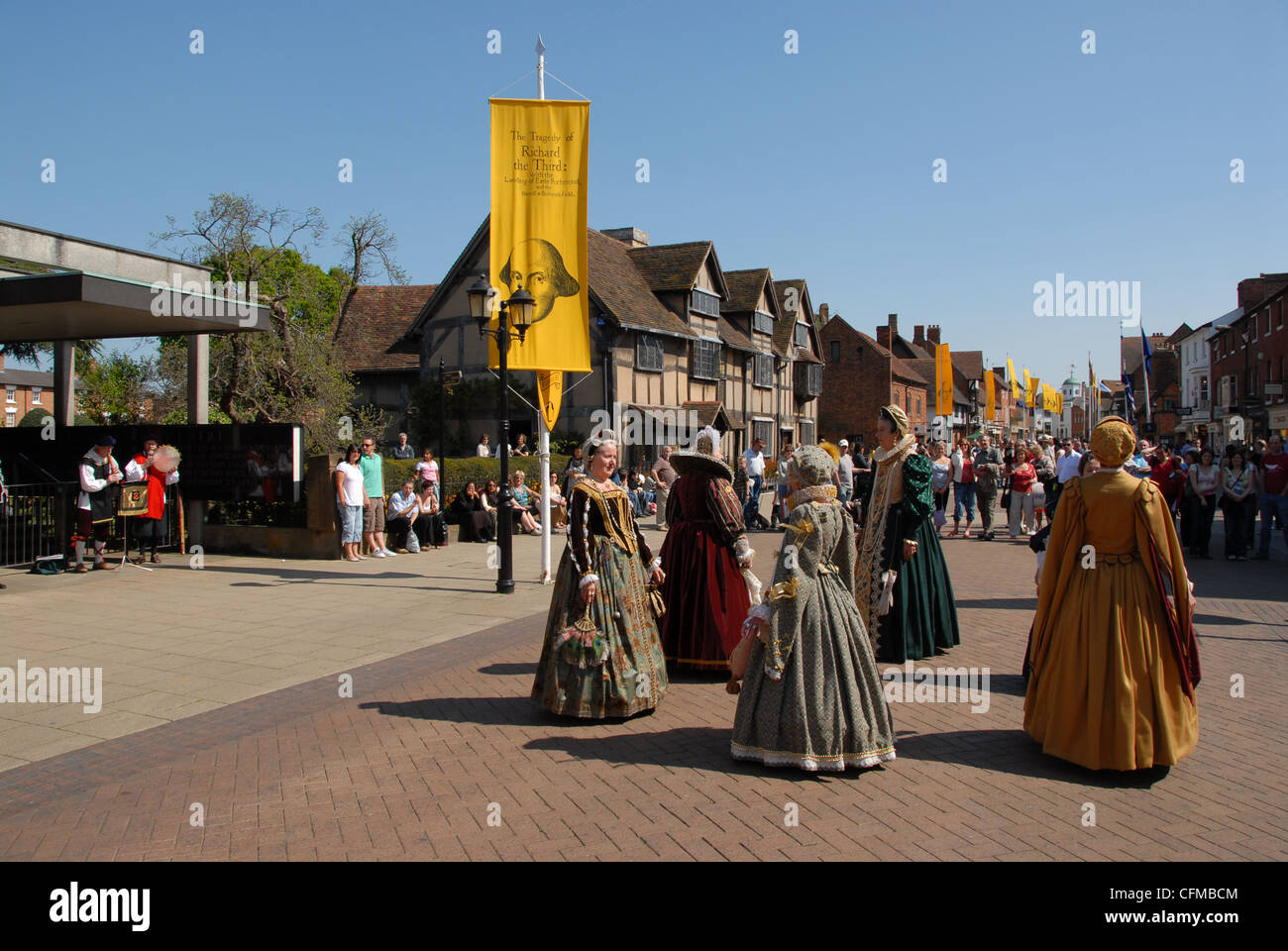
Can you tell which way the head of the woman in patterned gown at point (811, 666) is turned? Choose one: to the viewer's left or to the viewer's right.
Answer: to the viewer's left

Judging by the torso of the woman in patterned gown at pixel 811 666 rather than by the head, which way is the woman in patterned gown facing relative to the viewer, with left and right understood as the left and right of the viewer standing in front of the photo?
facing away from the viewer and to the left of the viewer

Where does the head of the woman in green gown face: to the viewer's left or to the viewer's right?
to the viewer's left

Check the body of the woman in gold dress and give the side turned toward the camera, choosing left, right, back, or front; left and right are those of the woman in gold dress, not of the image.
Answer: back

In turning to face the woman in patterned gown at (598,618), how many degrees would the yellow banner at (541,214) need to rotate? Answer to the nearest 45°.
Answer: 0° — it already faces them

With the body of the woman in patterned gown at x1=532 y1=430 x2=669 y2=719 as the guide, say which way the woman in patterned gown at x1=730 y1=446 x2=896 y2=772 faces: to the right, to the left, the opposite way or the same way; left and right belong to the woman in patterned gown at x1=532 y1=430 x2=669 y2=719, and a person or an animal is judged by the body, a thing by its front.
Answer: the opposite way

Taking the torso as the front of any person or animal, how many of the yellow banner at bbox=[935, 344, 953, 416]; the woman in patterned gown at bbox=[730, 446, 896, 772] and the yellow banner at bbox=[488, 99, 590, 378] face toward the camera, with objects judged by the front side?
2

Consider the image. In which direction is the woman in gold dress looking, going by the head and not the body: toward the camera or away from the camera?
away from the camera

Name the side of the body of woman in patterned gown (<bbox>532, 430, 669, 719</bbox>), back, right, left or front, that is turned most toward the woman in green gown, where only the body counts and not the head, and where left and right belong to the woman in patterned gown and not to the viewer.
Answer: left
